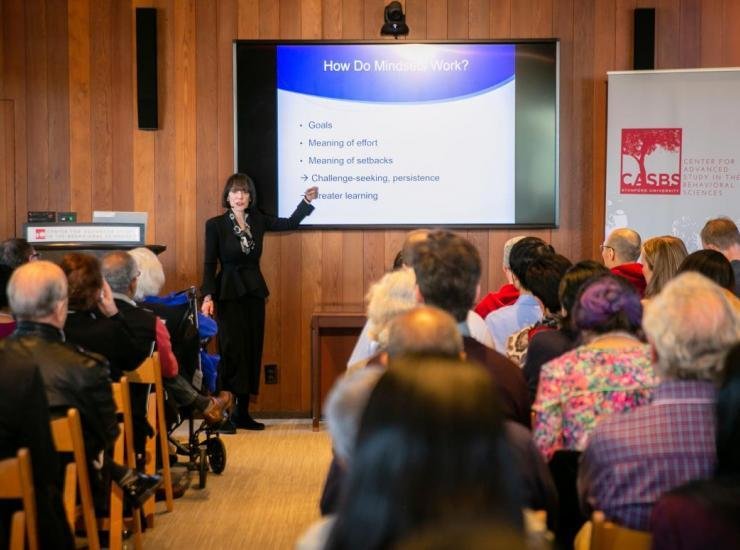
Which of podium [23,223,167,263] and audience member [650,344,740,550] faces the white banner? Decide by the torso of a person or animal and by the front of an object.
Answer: the audience member

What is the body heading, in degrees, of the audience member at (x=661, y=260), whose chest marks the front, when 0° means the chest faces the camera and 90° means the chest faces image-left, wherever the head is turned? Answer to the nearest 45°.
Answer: approximately 135°

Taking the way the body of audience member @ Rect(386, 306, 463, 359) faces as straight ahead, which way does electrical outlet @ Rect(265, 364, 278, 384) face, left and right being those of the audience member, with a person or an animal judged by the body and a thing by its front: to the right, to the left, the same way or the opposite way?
the opposite way

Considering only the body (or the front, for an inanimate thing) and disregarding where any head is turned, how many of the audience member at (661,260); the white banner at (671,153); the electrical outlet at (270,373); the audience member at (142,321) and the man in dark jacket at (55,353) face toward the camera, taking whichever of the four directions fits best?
2

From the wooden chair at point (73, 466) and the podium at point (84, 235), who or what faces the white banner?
the wooden chair

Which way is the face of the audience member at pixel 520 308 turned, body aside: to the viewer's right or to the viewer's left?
to the viewer's left

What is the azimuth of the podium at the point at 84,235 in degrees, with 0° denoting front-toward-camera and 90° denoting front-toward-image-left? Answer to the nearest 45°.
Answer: approximately 0°

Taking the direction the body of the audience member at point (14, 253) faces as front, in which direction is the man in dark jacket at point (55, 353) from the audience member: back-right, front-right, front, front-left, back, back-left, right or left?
back-right

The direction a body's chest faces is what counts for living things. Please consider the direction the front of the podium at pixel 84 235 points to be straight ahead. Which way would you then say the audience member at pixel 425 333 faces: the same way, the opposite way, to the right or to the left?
the opposite way

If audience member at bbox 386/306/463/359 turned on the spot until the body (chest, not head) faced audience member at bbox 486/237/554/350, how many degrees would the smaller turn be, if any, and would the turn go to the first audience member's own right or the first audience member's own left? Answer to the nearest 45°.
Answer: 0° — they already face them

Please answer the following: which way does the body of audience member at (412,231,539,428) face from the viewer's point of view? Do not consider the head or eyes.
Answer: away from the camera

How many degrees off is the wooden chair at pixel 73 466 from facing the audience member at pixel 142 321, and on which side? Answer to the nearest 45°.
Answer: approximately 45° to its left

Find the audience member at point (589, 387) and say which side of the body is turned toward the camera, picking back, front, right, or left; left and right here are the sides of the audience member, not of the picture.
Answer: back
